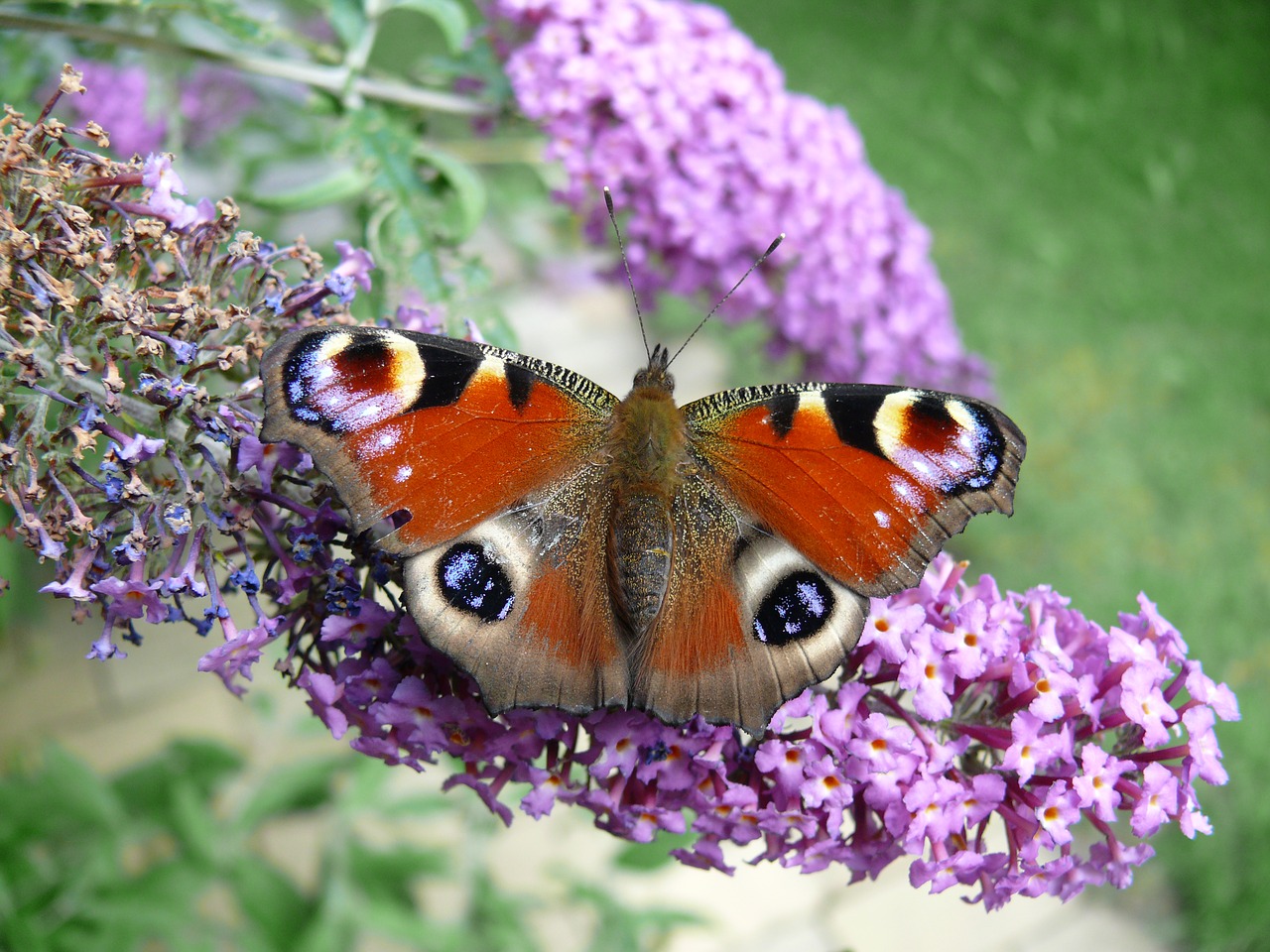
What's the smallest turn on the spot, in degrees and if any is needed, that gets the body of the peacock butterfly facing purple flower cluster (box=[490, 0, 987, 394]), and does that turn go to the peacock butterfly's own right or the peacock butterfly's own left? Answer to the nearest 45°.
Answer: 0° — it already faces it

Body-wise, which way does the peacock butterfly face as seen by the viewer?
away from the camera
